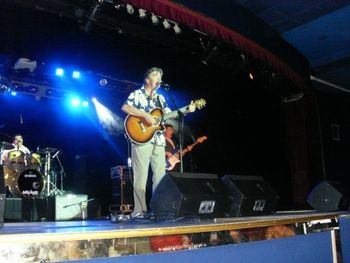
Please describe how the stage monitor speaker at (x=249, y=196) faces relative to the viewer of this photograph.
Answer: facing away from the viewer and to the left of the viewer

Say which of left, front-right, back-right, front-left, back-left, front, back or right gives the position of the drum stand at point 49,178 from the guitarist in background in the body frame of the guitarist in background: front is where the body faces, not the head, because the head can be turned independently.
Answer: back-right

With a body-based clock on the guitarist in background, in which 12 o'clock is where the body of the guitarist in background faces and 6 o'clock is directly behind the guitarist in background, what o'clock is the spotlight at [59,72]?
The spotlight is roughly at 4 o'clock from the guitarist in background.

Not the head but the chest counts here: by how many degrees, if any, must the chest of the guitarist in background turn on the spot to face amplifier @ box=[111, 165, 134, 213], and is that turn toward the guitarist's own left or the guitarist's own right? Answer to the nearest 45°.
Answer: approximately 90° to the guitarist's own right

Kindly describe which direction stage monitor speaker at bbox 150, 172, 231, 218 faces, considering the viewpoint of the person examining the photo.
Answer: facing away from the viewer and to the left of the viewer

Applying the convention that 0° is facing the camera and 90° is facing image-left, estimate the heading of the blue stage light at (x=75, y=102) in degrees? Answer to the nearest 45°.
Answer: approximately 0°

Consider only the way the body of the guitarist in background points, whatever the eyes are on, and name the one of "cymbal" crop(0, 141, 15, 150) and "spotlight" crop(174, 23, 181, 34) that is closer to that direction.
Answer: the spotlight

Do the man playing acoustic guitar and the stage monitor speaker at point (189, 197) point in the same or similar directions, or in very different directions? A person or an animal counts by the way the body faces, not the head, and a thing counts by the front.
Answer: very different directions

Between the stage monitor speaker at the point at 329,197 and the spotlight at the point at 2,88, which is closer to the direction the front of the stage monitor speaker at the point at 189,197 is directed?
the spotlight
